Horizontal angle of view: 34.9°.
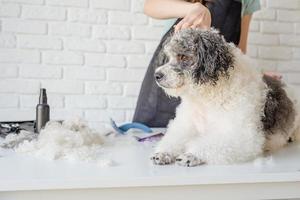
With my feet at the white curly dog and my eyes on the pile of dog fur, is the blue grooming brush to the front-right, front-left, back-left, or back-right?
front-right

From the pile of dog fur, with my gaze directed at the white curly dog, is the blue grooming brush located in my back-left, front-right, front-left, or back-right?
front-left
